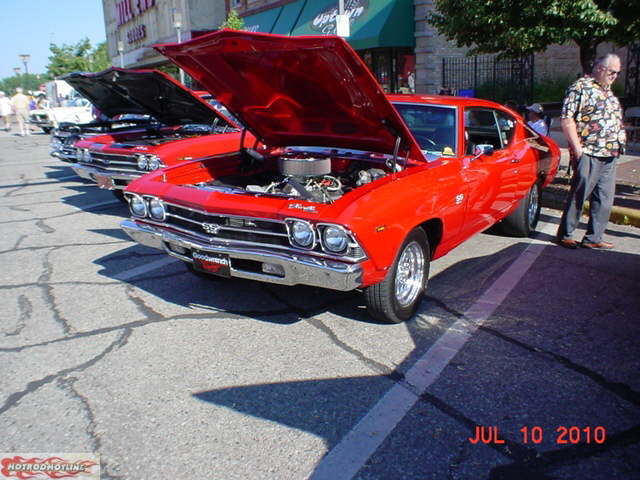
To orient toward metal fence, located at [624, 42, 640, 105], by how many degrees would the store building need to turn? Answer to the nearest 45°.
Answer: approximately 45° to its left

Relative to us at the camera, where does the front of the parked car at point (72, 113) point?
facing the viewer and to the left of the viewer

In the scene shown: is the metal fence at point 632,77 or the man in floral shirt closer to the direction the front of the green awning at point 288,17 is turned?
the man in floral shirt

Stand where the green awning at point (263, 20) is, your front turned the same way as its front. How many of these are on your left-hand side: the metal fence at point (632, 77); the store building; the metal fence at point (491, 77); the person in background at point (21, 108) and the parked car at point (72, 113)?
2

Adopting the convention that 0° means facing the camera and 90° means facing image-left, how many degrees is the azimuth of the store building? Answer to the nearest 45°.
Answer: approximately 45°

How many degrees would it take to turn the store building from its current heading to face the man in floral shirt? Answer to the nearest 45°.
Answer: approximately 45° to its left

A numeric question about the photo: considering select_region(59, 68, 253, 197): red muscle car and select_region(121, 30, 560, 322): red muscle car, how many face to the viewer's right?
0

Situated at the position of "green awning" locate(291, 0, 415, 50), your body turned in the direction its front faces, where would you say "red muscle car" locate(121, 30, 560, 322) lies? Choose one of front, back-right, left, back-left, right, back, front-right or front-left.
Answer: front-left

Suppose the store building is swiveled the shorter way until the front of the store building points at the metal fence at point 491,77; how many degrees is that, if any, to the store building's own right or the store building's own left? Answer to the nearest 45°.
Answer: approximately 45° to the store building's own left

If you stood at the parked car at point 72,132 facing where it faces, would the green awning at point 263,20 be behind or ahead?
behind

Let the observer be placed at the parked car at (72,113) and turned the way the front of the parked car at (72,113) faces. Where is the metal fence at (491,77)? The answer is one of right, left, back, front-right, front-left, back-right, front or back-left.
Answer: left

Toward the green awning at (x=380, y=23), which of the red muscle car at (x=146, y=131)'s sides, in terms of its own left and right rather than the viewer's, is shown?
back

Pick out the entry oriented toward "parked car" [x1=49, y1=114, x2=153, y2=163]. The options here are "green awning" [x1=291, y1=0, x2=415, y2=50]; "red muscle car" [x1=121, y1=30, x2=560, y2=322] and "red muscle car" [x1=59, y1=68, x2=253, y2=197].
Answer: the green awning

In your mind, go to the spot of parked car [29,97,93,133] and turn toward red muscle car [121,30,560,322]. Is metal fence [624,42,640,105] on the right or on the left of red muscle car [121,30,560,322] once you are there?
left

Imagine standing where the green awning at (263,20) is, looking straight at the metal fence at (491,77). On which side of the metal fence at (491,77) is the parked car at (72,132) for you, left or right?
right
